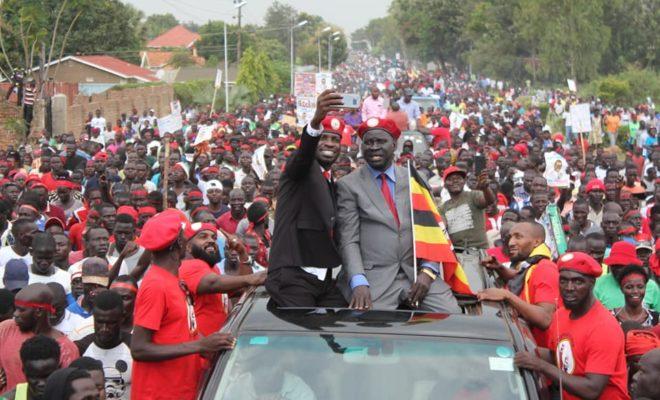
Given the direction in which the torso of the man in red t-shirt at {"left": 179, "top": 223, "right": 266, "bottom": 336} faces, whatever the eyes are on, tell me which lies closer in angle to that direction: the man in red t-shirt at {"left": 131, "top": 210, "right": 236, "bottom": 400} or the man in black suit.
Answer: the man in black suit

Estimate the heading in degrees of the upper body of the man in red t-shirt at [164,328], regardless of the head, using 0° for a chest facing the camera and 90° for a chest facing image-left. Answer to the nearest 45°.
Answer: approximately 270°

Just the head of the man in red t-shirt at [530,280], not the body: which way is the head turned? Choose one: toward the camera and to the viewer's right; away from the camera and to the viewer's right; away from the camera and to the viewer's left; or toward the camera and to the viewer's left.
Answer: toward the camera and to the viewer's left

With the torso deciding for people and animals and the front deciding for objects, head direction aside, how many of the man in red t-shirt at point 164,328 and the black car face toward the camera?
1

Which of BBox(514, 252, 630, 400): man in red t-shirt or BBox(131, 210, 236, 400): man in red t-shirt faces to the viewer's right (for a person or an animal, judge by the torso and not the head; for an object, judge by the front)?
BBox(131, 210, 236, 400): man in red t-shirt

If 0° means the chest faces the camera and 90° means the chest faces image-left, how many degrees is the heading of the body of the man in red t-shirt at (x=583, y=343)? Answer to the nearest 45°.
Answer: approximately 45°

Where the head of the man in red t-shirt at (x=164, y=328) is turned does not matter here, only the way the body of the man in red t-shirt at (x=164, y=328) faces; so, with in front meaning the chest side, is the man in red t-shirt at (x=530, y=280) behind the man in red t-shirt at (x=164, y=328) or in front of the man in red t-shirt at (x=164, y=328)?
in front

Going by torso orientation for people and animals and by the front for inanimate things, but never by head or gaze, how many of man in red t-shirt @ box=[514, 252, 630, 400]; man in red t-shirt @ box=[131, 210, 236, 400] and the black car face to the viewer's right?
1

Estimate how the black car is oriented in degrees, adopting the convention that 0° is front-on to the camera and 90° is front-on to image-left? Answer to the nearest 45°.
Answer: approximately 0°

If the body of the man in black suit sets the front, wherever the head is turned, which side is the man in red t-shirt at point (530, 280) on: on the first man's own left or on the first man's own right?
on the first man's own left
